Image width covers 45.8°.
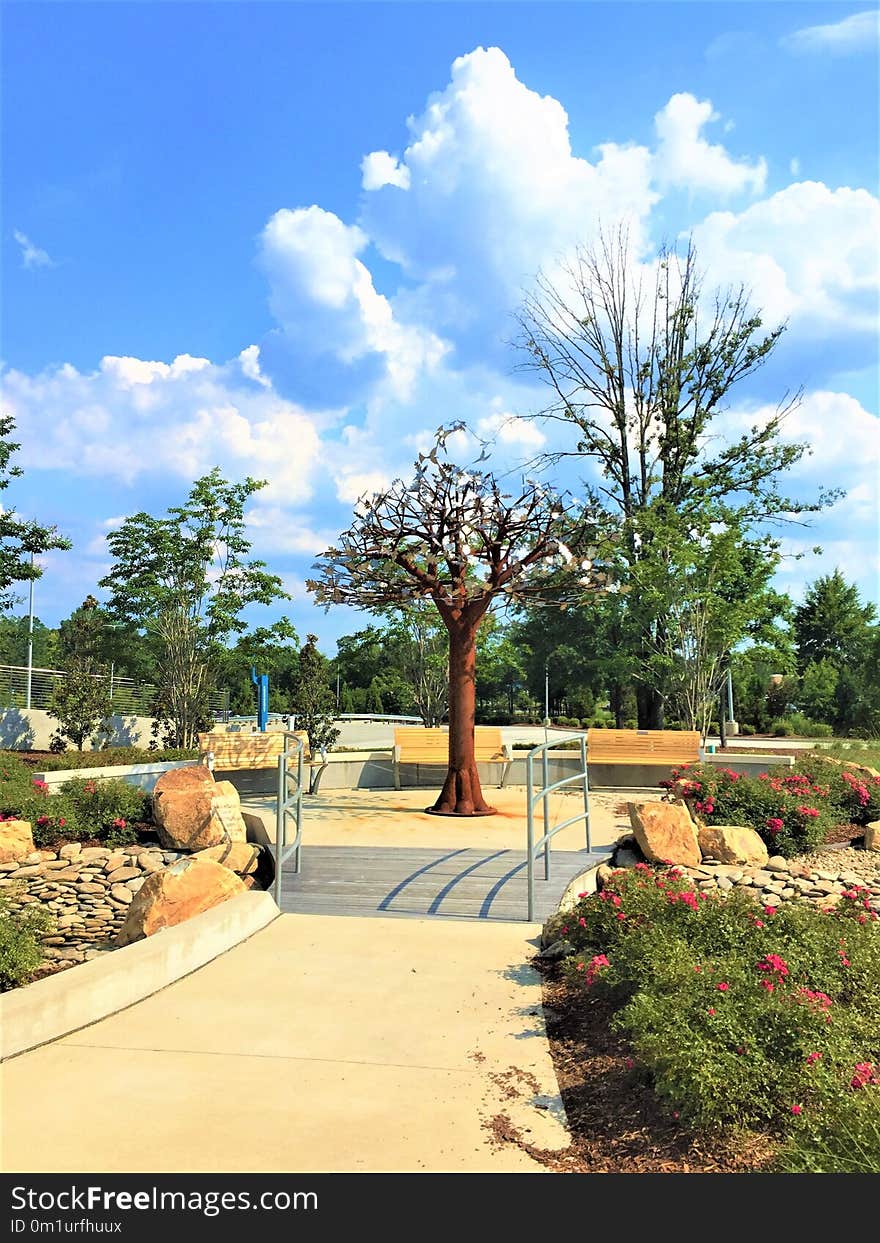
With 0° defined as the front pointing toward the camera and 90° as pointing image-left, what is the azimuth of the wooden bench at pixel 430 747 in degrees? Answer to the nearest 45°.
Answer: approximately 0°

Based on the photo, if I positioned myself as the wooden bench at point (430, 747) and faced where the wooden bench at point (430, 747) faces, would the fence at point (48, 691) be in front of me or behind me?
behind

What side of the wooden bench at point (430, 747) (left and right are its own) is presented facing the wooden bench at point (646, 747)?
left

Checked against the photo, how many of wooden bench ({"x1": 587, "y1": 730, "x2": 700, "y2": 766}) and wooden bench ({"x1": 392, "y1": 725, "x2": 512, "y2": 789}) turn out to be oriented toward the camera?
2

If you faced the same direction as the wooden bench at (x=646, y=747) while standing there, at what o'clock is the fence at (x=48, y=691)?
The fence is roughly at 4 o'clock from the wooden bench.

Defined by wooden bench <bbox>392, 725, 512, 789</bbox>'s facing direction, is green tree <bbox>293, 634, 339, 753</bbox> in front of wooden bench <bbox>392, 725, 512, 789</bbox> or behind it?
behind

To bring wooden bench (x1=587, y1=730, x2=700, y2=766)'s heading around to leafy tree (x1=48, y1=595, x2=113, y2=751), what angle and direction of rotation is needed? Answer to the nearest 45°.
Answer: approximately 90° to its right

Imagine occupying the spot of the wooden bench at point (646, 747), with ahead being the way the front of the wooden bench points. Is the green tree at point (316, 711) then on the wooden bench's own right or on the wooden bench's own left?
on the wooden bench's own right

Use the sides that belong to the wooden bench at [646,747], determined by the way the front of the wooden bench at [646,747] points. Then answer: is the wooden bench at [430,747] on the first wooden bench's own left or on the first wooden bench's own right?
on the first wooden bench's own right
